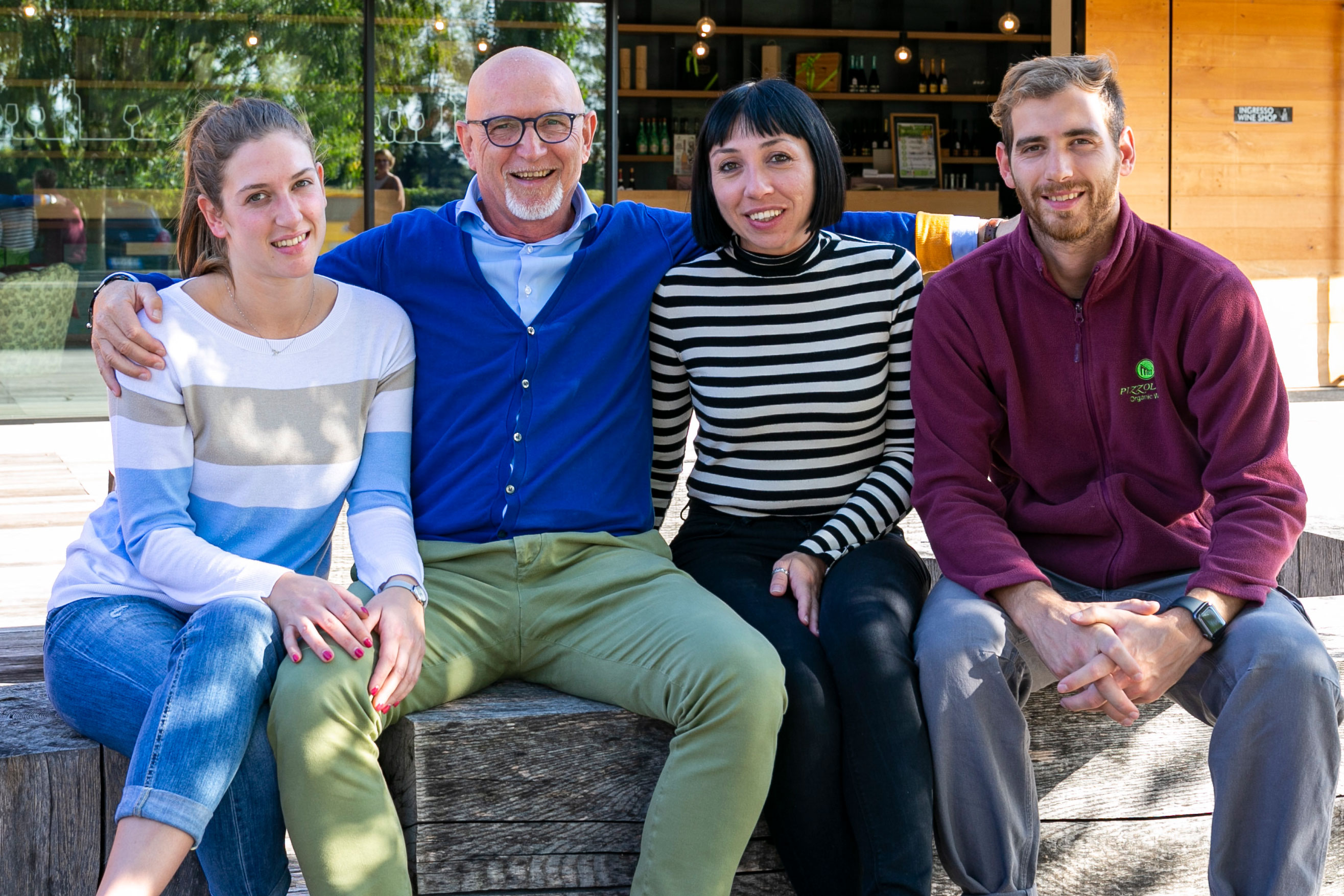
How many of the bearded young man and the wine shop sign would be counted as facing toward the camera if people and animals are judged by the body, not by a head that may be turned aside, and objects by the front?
2

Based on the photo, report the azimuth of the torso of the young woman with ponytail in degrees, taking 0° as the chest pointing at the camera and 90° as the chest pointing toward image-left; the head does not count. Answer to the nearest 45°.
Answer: approximately 315°

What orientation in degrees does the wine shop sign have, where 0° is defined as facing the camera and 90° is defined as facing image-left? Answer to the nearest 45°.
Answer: approximately 0°

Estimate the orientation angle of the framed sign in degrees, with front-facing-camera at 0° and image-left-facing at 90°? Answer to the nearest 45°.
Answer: approximately 0°
